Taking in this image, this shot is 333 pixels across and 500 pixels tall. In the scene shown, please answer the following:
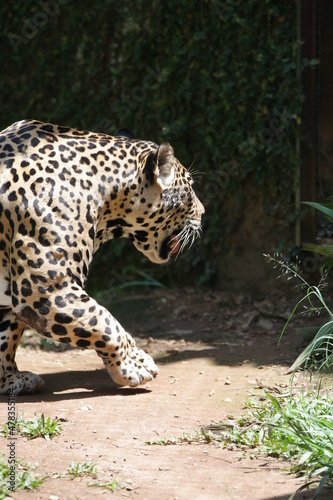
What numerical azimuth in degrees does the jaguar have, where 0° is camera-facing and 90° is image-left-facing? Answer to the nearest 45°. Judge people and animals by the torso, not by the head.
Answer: approximately 270°

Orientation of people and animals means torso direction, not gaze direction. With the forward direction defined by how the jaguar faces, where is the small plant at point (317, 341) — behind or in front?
in front

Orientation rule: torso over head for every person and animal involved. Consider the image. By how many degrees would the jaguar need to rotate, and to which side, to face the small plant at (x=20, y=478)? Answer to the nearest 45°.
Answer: approximately 90° to its right

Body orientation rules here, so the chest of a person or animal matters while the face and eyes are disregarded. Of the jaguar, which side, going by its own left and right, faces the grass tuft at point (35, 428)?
right

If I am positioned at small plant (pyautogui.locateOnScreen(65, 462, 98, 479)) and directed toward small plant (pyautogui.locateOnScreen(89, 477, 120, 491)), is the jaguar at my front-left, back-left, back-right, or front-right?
back-left

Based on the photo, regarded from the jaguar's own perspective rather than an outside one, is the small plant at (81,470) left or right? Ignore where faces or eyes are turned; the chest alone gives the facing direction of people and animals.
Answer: on its right

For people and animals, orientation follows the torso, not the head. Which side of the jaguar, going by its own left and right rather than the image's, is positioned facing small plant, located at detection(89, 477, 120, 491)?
right
